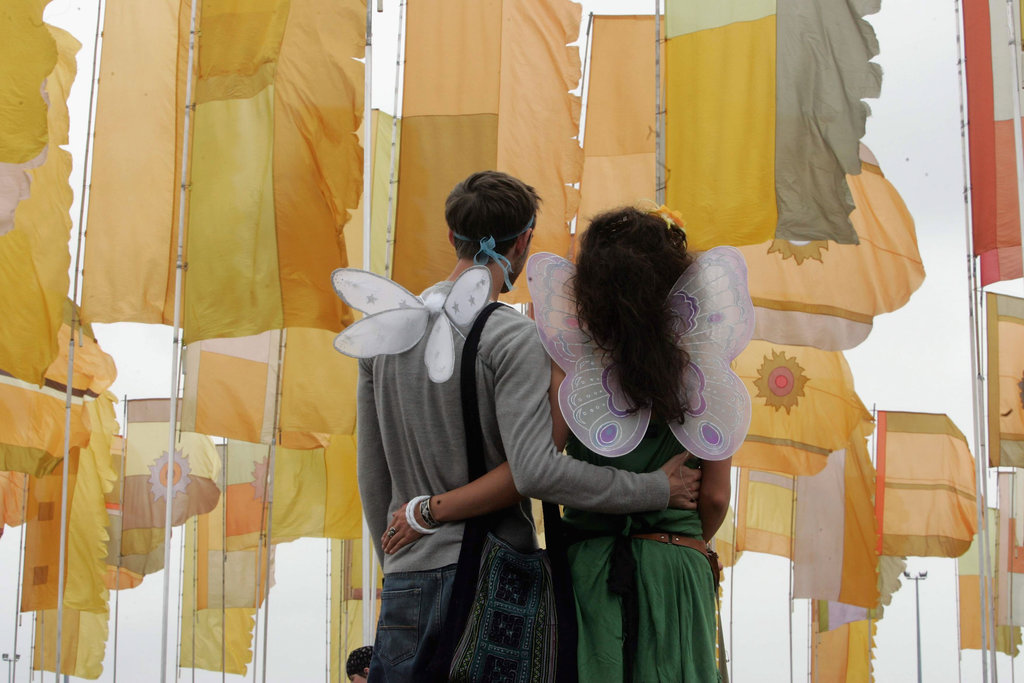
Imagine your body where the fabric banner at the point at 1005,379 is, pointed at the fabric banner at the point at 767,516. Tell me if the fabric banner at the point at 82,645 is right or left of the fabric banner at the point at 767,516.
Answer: left

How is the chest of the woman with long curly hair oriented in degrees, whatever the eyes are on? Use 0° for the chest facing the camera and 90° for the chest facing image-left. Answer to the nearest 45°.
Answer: approximately 180°

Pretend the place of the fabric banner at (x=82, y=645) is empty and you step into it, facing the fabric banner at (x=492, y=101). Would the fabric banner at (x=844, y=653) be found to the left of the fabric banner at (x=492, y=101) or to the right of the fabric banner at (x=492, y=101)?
left

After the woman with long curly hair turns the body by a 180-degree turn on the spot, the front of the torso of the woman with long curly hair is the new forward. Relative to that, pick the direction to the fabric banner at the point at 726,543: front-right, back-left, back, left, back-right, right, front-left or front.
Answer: back

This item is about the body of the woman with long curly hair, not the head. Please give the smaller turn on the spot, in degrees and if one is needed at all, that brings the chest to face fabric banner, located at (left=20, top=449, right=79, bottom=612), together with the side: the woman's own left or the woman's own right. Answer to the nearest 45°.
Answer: approximately 45° to the woman's own left

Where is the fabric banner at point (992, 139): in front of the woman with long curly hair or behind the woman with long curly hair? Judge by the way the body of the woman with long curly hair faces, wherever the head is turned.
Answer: in front

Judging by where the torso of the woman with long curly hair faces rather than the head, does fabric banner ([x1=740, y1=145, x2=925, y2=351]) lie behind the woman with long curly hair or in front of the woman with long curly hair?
in front

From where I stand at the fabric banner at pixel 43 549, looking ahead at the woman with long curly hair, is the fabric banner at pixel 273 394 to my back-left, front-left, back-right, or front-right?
front-left

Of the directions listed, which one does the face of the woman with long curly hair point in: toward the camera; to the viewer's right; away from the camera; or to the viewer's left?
away from the camera

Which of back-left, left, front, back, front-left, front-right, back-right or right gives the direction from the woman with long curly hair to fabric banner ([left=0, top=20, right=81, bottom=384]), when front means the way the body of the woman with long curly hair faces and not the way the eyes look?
front-left

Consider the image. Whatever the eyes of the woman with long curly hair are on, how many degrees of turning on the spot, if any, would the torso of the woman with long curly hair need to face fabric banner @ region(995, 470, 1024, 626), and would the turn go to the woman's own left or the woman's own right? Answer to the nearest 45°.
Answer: approximately 45° to the woman's own right

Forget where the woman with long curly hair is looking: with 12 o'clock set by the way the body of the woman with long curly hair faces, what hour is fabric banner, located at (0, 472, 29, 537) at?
The fabric banner is roughly at 11 o'clock from the woman with long curly hair.

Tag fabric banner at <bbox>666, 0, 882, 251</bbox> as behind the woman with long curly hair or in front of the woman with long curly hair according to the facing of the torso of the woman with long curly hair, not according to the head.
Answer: in front

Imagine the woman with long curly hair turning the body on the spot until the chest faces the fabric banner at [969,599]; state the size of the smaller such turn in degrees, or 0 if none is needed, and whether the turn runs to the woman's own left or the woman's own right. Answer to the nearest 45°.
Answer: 0° — they already face it

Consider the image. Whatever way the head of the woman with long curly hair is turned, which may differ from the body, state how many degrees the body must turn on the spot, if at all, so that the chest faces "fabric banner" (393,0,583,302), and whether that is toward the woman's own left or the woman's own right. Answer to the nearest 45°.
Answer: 0° — they already face it

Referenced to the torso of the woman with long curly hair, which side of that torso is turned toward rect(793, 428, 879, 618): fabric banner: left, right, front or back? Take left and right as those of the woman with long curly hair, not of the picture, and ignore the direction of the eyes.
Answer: front
